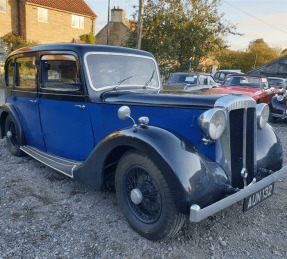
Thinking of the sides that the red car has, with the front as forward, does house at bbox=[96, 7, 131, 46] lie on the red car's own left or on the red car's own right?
on the red car's own right

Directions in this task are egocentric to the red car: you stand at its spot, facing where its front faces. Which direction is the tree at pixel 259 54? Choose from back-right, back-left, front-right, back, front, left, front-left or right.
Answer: back-right

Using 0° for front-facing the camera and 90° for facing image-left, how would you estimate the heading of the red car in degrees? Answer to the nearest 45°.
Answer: approximately 45°

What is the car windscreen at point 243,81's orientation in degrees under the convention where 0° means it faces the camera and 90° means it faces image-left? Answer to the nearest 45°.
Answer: approximately 45°

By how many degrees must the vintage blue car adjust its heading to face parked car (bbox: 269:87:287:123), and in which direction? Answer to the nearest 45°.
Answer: approximately 90° to its left

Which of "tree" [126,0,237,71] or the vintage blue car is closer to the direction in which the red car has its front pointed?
the vintage blue car

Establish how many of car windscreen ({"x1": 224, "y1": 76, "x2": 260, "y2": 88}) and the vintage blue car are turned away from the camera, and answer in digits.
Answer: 0

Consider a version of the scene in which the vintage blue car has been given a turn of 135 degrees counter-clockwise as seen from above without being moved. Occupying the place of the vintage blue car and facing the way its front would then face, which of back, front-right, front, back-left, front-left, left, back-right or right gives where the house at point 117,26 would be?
front

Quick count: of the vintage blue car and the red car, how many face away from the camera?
0

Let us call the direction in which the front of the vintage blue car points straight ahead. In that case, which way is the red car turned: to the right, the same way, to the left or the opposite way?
to the right

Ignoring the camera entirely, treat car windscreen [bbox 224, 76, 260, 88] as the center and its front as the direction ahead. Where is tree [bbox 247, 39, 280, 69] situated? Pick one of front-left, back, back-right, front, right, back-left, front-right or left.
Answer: back-right

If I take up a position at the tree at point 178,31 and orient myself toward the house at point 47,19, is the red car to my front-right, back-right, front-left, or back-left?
back-left
